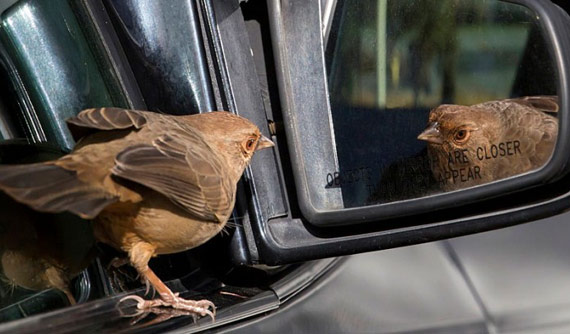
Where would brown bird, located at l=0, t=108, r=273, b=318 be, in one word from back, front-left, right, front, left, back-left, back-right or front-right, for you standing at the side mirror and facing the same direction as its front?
right

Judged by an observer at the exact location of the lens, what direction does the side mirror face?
facing the viewer
